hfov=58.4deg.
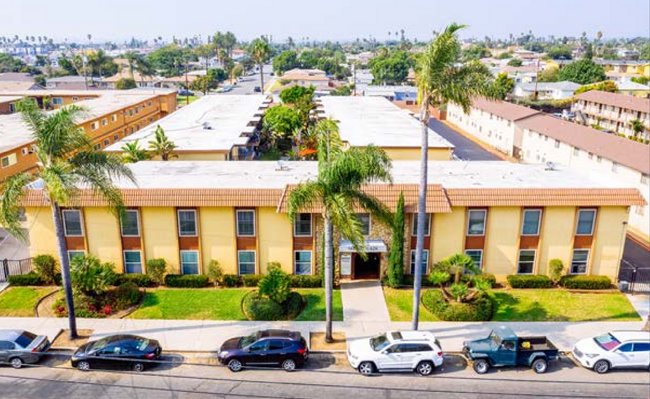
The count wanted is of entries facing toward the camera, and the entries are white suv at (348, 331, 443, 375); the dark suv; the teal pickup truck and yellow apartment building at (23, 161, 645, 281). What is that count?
1

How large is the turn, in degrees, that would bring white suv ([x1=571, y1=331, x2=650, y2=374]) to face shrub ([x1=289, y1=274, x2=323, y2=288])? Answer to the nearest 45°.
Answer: approximately 45° to its right

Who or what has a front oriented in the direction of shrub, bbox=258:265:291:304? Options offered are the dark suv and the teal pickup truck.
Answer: the teal pickup truck

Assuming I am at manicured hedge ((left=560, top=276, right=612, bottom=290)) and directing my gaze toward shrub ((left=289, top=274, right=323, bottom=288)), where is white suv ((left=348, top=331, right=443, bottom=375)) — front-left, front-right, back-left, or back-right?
front-left

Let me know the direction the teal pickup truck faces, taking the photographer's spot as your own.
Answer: facing to the left of the viewer

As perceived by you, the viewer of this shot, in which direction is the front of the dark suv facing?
facing to the left of the viewer

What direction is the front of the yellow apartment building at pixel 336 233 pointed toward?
toward the camera

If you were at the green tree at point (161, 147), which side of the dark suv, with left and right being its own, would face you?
right

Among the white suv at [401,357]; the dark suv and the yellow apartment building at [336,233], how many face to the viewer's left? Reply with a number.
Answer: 2

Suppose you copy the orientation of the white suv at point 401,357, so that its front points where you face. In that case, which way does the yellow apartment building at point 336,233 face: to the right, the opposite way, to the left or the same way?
to the left

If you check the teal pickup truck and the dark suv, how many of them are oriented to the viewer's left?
2

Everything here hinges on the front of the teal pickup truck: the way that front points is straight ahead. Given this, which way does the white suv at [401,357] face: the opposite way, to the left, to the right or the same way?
the same way

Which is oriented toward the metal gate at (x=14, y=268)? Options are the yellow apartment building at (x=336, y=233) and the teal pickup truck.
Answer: the teal pickup truck

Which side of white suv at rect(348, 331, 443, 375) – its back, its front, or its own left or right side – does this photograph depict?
left

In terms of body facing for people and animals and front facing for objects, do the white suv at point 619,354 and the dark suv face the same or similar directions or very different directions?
same or similar directions

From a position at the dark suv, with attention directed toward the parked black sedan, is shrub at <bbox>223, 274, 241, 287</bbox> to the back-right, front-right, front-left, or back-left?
front-right

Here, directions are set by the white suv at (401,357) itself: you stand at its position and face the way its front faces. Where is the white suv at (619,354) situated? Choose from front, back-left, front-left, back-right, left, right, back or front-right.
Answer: back

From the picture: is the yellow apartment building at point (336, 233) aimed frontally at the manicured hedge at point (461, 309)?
no

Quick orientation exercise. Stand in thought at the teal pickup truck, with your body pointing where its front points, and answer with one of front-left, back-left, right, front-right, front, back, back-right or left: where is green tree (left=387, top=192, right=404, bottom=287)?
front-right

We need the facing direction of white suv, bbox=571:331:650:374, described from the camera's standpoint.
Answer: facing the viewer and to the left of the viewer

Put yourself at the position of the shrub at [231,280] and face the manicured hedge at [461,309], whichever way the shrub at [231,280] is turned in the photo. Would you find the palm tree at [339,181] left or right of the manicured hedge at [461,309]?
right
